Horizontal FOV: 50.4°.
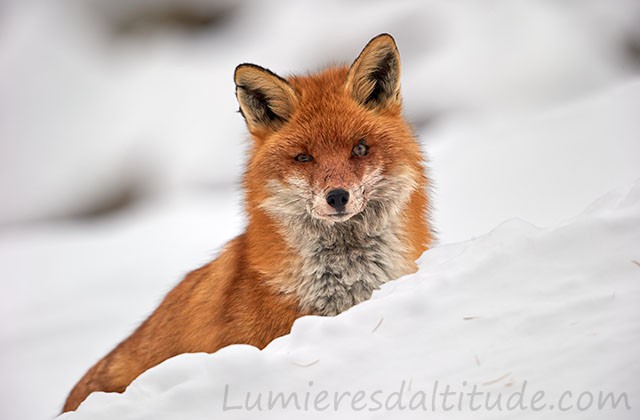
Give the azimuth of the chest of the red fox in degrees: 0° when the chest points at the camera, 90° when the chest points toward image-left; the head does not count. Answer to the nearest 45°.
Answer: approximately 315°
